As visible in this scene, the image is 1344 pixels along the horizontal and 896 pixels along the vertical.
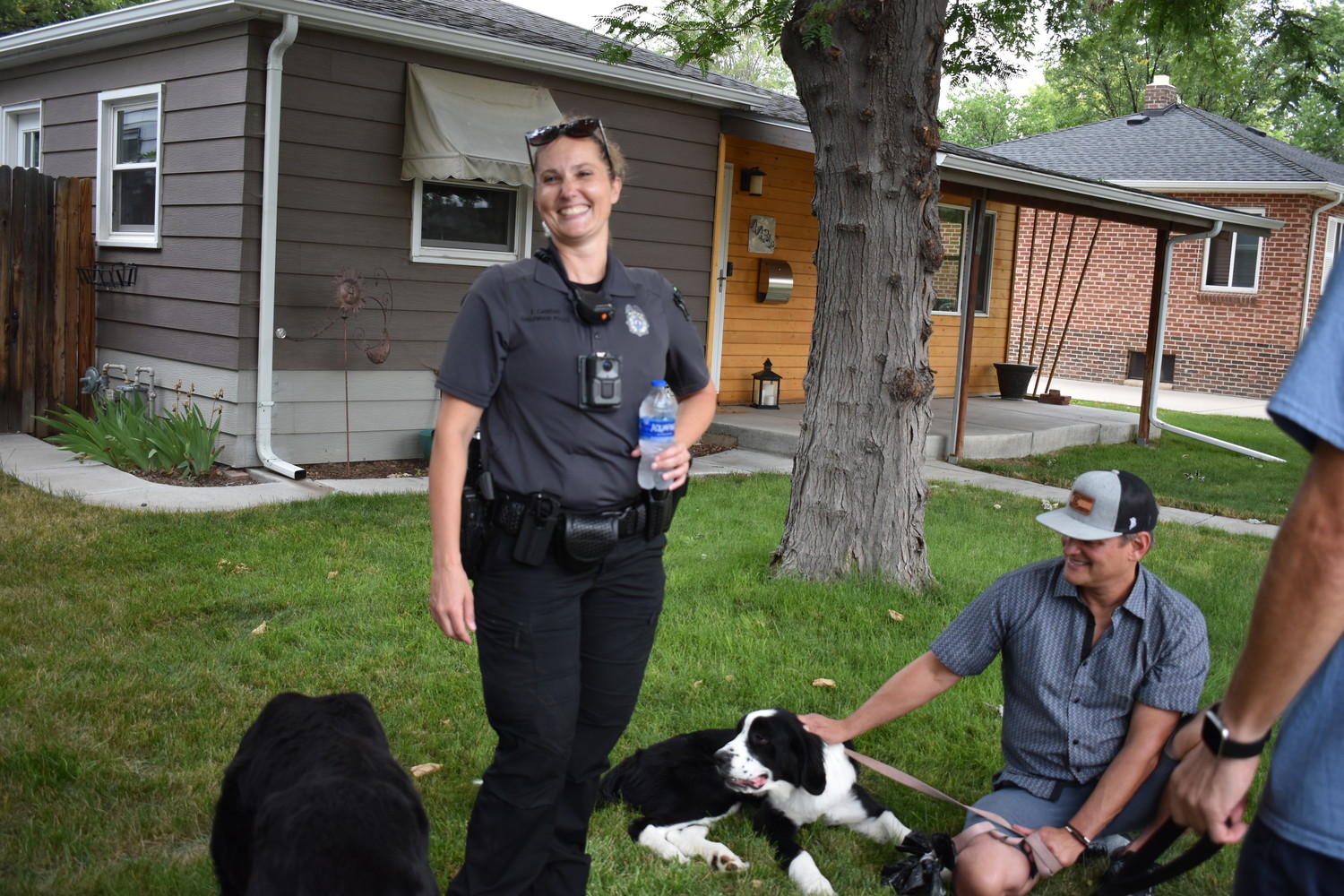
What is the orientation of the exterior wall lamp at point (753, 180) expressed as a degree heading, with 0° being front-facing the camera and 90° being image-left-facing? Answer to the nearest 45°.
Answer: approximately 315°

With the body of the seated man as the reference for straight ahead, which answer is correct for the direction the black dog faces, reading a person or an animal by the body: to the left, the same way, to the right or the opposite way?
to the right

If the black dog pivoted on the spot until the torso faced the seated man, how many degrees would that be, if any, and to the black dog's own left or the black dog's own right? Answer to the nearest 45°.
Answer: approximately 90° to the black dog's own right

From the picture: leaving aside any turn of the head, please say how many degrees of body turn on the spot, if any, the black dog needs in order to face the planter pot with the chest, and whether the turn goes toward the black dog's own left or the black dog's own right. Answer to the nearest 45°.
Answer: approximately 45° to the black dog's own right

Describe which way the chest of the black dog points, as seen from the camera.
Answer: away from the camera

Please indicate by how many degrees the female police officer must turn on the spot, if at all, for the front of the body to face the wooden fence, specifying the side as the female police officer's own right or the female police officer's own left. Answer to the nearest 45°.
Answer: approximately 135° to the female police officer's own right

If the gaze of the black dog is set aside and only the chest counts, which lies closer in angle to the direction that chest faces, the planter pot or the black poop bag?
the planter pot

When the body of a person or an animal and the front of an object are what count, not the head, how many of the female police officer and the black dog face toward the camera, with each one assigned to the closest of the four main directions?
1

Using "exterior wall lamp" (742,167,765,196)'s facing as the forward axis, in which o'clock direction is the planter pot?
The planter pot is roughly at 9 o'clock from the exterior wall lamp.
